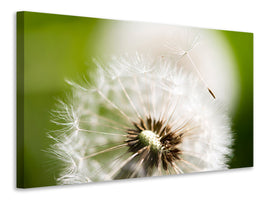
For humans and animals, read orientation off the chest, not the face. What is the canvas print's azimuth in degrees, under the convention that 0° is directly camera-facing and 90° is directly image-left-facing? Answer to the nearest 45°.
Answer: approximately 315°
